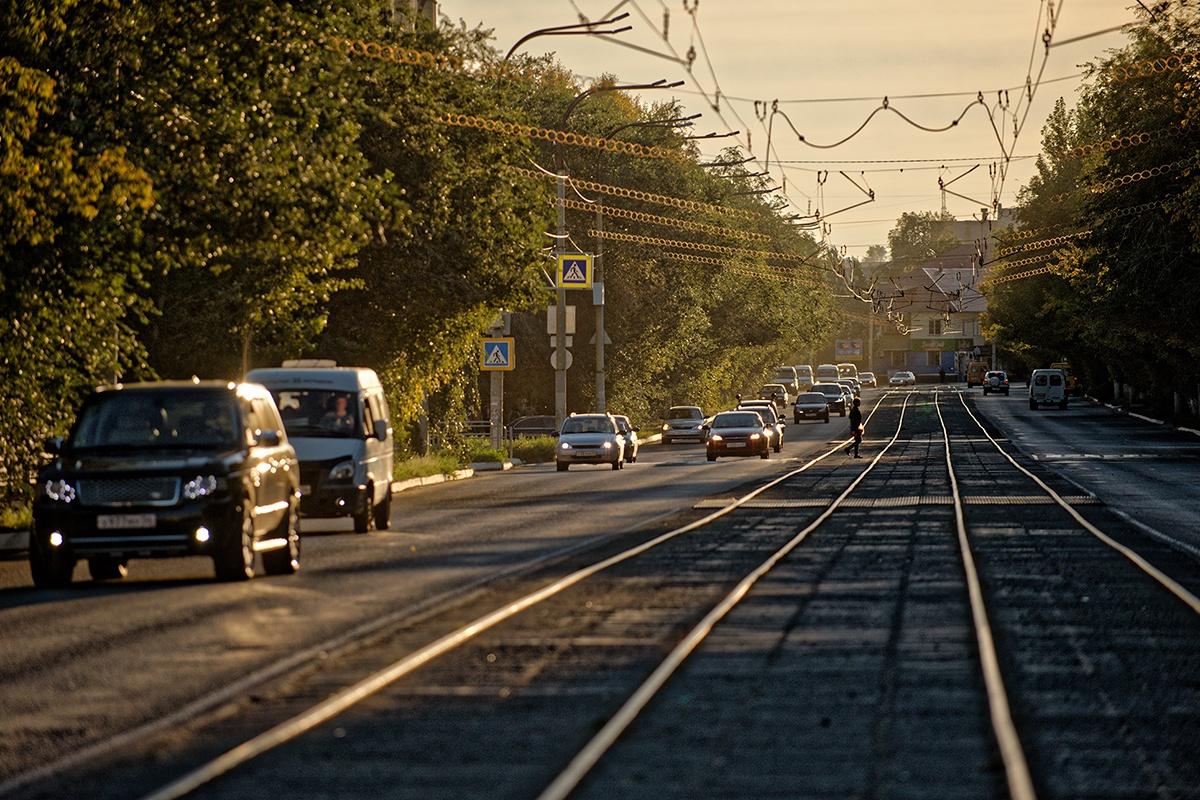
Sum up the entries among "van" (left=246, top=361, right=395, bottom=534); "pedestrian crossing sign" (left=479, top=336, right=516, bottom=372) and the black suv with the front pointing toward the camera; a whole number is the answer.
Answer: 3

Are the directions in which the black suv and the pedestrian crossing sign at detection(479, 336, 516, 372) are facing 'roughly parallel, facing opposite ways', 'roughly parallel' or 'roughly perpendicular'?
roughly parallel

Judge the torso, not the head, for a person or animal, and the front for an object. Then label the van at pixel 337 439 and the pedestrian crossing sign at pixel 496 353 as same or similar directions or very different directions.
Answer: same or similar directions

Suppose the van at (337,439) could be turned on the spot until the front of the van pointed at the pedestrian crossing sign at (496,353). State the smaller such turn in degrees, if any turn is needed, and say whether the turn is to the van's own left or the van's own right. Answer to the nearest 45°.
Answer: approximately 180°

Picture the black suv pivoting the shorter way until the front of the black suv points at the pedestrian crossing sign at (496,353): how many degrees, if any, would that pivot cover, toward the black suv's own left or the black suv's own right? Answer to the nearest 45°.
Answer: approximately 180°

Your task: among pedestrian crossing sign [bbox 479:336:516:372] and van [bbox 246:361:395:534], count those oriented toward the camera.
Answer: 2

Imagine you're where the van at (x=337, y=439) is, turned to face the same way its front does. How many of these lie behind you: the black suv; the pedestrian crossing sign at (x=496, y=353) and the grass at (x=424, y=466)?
2

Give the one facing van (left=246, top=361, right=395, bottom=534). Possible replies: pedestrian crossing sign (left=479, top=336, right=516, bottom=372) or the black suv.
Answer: the pedestrian crossing sign

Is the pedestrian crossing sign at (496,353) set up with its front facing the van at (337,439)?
yes

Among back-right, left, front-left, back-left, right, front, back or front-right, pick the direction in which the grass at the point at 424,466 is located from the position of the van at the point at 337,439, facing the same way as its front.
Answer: back

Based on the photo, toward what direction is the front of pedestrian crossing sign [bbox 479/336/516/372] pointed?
toward the camera

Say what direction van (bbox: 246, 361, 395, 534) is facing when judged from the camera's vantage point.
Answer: facing the viewer
